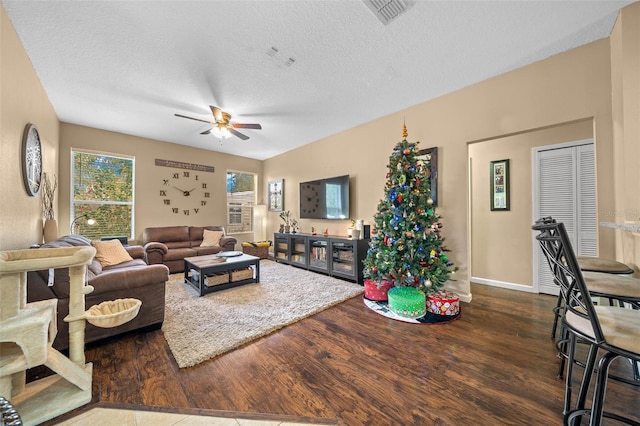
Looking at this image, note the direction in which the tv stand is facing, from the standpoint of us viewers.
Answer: facing the viewer and to the left of the viewer

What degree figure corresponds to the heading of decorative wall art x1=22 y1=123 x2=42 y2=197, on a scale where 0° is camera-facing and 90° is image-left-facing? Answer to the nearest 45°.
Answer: approximately 270°

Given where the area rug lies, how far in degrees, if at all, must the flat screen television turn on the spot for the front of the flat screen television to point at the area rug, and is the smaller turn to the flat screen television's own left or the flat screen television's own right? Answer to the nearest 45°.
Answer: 0° — it already faces it

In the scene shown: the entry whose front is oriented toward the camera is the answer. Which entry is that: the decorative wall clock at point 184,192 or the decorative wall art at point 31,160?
the decorative wall clock at point 184,192

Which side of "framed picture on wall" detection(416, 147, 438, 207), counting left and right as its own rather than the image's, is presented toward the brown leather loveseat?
front

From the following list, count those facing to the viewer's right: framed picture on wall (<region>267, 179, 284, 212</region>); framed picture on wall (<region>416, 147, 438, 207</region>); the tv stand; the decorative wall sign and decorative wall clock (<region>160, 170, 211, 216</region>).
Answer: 0

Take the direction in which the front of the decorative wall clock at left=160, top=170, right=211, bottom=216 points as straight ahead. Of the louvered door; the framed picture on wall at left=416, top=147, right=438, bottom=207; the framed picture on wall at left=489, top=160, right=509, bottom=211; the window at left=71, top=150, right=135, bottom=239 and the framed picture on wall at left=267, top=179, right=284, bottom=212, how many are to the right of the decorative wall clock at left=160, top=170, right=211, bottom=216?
1

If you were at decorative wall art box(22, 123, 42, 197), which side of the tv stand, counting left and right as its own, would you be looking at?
front

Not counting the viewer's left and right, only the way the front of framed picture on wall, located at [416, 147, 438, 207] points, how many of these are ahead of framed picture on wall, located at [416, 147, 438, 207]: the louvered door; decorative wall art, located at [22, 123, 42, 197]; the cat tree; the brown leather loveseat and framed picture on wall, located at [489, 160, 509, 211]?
3

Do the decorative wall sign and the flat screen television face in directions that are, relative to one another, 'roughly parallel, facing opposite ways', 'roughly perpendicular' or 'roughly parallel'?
roughly perpendicular

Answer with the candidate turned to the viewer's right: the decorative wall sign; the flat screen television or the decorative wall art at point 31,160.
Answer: the decorative wall art

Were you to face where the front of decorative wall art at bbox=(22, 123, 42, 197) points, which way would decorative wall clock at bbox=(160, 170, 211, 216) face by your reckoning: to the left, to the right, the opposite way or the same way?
to the right

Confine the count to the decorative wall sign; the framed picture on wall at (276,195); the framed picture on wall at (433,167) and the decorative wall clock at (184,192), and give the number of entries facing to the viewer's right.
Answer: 0

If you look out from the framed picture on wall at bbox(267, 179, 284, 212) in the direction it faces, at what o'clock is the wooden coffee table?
The wooden coffee table is roughly at 11 o'clock from the framed picture on wall.

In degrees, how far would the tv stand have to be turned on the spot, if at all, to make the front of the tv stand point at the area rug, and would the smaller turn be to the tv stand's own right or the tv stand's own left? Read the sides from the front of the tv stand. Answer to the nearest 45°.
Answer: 0° — it already faces it

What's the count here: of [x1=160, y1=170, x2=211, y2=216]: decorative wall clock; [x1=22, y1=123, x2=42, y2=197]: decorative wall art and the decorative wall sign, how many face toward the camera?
2

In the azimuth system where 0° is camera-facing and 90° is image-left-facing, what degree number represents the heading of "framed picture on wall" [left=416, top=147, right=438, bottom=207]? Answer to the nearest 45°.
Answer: approximately 45°

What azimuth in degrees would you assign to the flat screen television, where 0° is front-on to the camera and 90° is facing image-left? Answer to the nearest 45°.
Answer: approximately 45°

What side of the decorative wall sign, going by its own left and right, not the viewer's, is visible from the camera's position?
front

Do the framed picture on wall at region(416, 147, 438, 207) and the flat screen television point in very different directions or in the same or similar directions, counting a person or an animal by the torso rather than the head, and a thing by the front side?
same or similar directions
